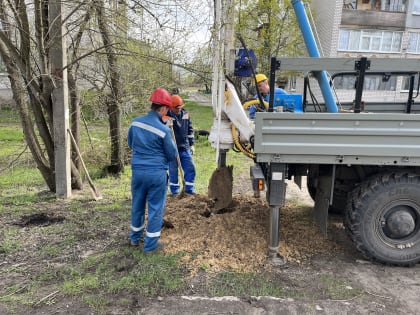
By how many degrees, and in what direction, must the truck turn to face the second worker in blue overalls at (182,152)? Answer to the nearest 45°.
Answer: approximately 135° to its left

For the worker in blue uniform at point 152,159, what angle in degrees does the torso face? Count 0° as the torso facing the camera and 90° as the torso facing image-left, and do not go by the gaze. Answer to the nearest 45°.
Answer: approximately 225°

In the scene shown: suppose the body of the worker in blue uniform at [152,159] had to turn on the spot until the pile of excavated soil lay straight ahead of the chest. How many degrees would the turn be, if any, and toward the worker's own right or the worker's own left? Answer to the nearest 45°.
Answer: approximately 45° to the worker's own right

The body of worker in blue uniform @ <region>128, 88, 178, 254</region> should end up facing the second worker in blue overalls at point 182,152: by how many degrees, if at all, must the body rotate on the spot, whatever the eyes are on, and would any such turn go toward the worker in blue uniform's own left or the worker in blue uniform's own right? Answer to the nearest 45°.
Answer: approximately 45° to the worker in blue uniform's own left

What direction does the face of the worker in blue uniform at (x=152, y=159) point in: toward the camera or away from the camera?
away from the camera

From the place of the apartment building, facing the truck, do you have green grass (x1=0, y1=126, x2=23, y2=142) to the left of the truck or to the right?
right

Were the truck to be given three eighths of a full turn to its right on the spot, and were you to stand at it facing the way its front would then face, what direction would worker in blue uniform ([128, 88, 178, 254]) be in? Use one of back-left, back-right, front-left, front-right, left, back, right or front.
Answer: front-right

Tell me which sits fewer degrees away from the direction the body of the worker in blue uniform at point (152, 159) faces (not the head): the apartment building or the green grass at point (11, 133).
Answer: the apartment building

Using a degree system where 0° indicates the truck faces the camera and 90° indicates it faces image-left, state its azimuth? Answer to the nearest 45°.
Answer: approximately 270°

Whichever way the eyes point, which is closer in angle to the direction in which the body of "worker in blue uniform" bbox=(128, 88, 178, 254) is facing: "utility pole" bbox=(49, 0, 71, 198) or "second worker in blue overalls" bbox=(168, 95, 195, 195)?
the second worker in blue overalls

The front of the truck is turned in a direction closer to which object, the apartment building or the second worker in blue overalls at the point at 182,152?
the apartment building

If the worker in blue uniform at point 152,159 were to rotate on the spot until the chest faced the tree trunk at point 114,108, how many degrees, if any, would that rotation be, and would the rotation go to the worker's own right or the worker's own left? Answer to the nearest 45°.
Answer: approximately 45° to the worker's own left

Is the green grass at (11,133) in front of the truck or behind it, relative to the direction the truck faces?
behind

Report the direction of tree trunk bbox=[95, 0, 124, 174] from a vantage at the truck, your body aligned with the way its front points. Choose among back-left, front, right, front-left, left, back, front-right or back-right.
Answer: back-left
